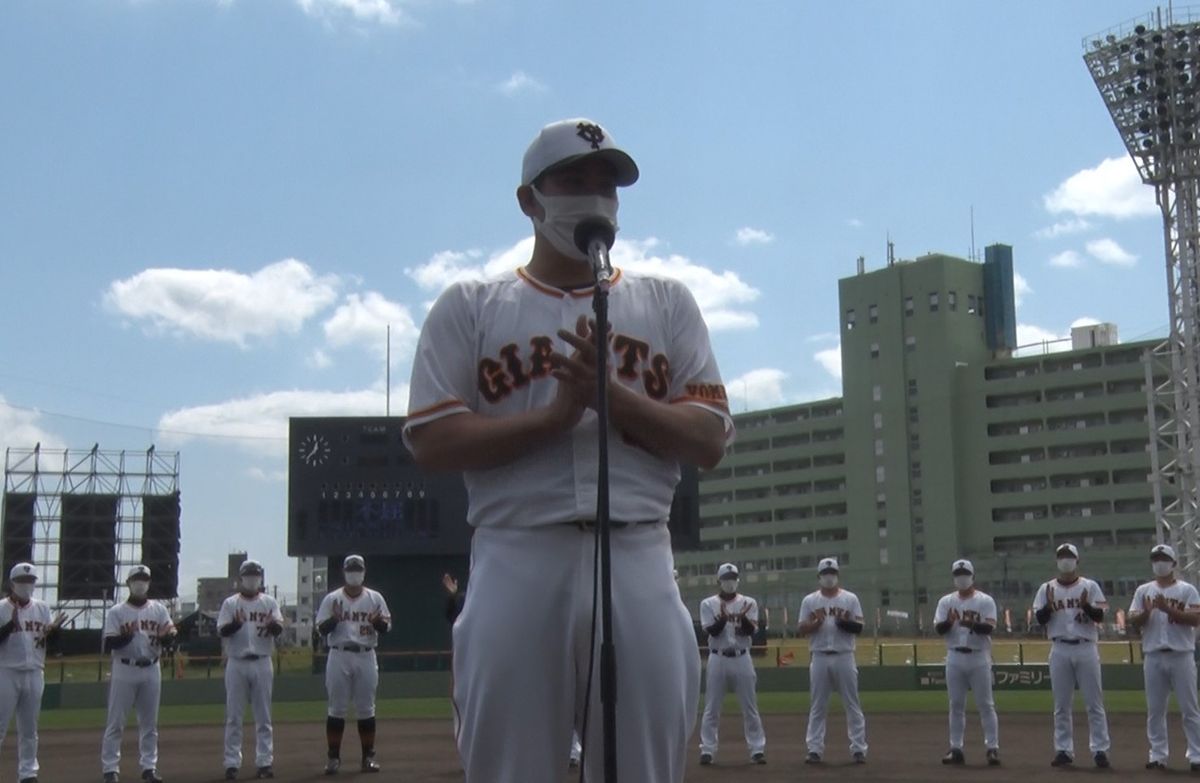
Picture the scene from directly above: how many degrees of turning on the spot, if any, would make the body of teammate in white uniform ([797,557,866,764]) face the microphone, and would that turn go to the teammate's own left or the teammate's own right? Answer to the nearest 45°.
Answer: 0° — they already face it

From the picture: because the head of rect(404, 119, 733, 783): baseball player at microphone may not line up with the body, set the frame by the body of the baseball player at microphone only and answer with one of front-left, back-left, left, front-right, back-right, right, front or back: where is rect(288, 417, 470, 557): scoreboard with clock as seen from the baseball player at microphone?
back

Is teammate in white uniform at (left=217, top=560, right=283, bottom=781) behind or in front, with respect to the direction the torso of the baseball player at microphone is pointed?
behind

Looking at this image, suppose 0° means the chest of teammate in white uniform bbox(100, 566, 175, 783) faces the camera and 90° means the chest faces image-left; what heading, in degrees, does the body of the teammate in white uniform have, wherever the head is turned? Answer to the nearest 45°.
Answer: approximately 0°

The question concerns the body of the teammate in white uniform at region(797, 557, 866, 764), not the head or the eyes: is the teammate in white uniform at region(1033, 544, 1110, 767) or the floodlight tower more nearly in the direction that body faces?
the teammate in white uniform
